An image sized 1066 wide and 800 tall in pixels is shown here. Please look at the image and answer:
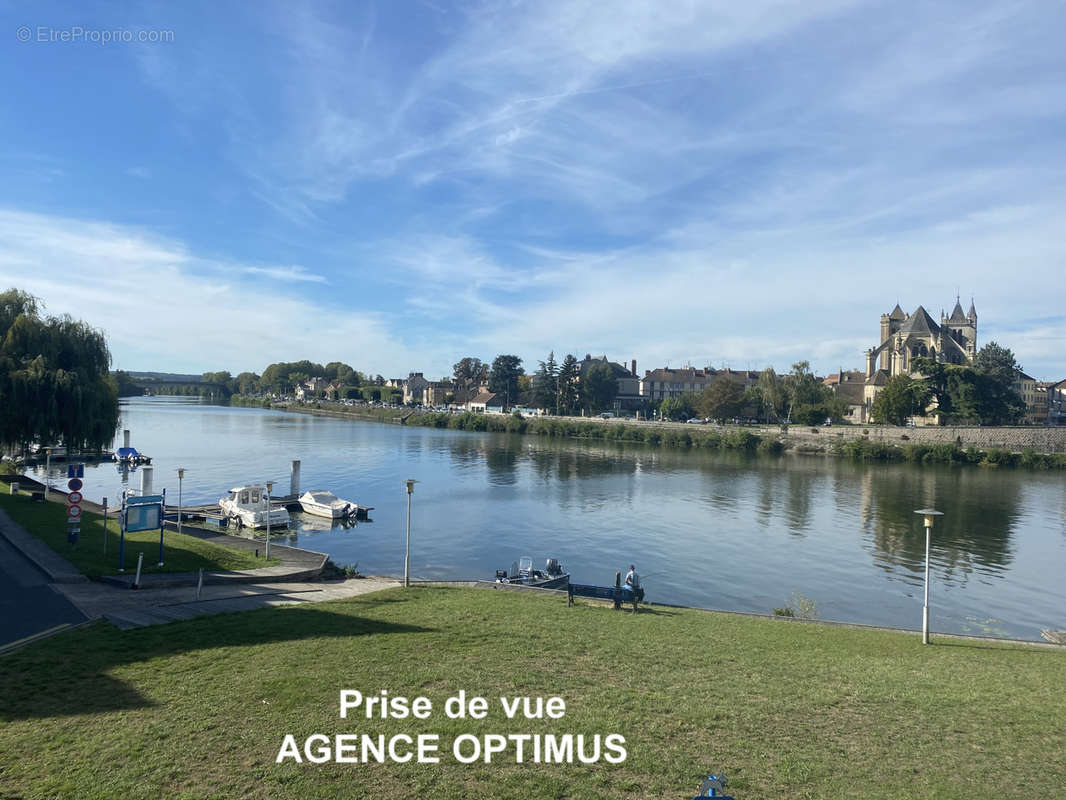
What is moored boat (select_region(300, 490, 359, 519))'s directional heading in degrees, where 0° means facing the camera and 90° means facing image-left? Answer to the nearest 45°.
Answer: approximately 135°

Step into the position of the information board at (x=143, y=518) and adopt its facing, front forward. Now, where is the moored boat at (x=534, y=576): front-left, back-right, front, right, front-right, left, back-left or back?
left

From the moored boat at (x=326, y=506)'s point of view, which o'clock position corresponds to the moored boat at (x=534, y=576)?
the moored boat at (x=534, y=576) is roughly at 7 o'clock from the moored boat at (x=326, y=506).

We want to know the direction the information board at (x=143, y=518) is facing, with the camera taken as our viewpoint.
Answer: facing the viewer

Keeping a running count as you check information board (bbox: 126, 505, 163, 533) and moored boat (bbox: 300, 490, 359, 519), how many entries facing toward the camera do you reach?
1
